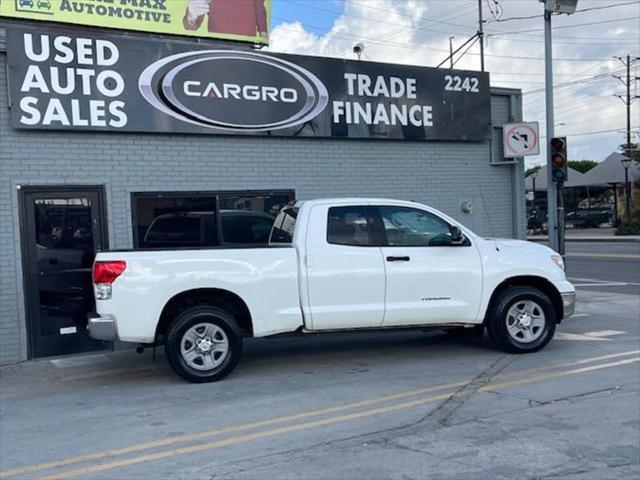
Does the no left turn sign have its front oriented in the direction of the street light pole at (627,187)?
no

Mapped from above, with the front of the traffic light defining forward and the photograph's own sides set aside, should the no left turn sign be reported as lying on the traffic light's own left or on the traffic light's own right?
on the traffic light's own right

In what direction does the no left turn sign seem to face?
toward the camera

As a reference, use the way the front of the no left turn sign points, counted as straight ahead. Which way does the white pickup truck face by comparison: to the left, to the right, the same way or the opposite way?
to the left

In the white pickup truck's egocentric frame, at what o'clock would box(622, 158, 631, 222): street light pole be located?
The street light pole is roughly at 10 o'clock from the white pickup truck.

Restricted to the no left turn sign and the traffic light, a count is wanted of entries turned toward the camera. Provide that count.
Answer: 2

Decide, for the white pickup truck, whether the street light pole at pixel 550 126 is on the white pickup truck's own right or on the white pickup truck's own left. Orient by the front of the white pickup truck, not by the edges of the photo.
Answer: on the white pickup truck's own left

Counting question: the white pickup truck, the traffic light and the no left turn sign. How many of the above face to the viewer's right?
1

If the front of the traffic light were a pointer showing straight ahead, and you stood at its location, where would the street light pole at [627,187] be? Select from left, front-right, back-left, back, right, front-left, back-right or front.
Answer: back

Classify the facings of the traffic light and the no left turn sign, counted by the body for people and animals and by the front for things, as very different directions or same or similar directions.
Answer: same or similar directions

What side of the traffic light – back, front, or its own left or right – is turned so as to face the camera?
front

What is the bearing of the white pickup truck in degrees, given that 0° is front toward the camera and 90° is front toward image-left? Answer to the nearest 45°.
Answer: approximately 270°

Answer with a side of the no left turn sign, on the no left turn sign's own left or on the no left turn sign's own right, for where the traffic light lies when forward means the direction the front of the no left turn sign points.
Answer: on the no left turn sign's own left

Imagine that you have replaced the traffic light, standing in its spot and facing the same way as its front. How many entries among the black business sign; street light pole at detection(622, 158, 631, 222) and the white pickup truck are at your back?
1

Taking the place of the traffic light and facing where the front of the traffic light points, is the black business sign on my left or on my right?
on my right

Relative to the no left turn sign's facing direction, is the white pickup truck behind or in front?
in front
